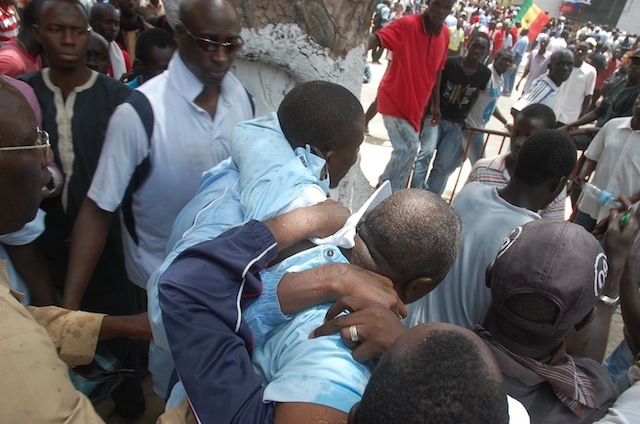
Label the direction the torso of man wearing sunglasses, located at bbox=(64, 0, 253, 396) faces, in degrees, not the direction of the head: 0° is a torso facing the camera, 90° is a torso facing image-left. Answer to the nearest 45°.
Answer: approximately 315°

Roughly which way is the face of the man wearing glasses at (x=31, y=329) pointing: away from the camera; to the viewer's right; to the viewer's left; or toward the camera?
to the viewer's right

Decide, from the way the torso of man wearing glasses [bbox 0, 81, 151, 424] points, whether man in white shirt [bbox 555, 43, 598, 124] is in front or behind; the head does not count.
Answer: in front

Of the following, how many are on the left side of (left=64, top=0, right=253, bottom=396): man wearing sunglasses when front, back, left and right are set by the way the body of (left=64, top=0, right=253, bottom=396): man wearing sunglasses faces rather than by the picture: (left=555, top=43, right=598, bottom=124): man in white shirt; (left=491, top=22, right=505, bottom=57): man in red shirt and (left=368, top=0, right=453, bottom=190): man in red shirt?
3

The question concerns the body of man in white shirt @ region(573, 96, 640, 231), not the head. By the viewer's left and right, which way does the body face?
facing the viewer and to the left of the viewer

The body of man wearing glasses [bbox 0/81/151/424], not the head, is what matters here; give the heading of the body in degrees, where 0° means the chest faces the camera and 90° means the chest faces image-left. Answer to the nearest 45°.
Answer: approximately 270°

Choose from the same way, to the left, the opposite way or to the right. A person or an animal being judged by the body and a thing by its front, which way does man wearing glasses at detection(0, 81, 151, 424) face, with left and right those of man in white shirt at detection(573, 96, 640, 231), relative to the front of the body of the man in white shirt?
to the left

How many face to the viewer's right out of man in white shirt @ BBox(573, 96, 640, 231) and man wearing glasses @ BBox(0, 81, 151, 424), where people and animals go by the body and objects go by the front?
1

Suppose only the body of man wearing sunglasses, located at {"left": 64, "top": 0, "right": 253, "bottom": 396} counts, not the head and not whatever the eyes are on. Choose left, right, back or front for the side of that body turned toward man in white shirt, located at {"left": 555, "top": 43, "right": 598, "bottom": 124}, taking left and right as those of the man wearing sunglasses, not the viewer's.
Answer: left

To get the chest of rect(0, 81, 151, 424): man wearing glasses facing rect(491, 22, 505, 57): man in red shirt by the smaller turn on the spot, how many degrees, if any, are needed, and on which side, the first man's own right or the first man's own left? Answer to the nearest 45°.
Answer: approximately 45° to the first man's own left

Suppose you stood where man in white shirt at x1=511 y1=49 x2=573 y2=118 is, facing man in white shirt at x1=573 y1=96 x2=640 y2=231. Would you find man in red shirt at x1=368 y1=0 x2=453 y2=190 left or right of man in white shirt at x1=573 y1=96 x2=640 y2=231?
right
